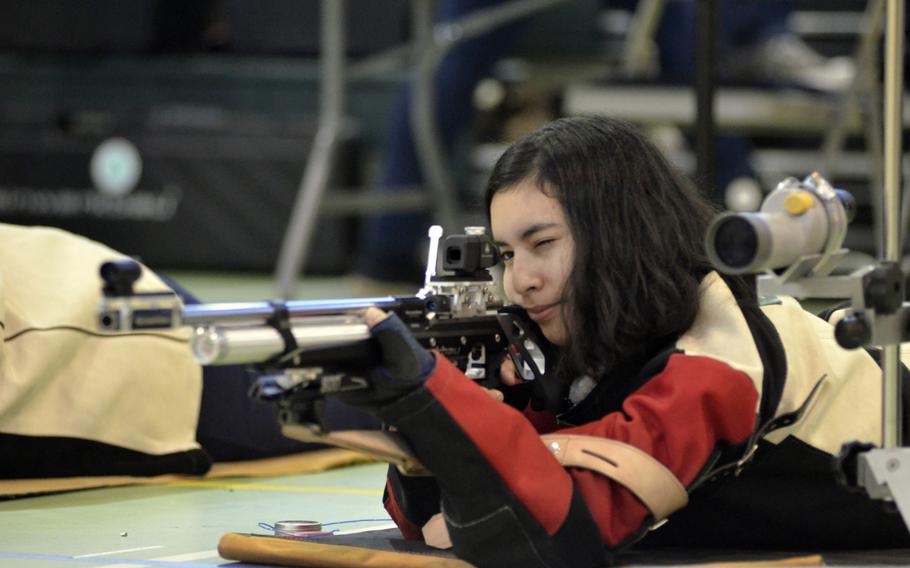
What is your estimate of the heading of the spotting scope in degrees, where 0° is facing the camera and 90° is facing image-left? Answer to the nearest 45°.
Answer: approximately 45°

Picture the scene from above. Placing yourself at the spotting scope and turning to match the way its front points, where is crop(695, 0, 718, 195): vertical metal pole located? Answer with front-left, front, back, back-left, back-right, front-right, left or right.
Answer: back-right

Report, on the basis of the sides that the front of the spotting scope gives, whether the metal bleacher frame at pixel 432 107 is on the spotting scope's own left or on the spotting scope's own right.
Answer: on the spotting scope's own right

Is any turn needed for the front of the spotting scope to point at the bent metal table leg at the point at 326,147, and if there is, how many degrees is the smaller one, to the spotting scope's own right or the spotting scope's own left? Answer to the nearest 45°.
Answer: approximately 90° to the spotting scope's own right
